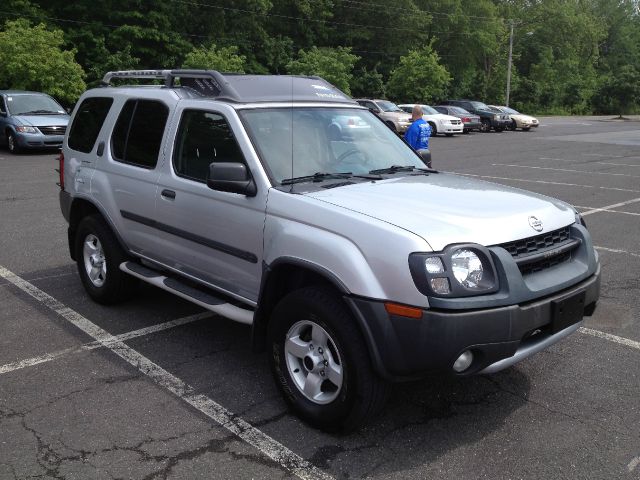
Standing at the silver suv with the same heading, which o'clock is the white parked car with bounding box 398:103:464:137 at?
The white parked car is roughly at 8 o'clock from the silver suv.

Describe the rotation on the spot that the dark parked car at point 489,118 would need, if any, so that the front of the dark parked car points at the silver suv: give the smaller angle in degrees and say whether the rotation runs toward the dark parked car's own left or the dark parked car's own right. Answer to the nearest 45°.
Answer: approximately 45° to the dark parked car's own right

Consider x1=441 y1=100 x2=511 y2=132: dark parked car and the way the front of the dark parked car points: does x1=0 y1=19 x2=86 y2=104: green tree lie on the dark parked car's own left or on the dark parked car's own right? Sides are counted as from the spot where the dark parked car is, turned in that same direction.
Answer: on the dark parked car's own right

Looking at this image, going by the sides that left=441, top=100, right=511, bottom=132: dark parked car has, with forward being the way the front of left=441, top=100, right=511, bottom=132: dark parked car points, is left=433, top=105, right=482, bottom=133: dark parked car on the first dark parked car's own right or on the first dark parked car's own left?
on the first dark parked car's own right

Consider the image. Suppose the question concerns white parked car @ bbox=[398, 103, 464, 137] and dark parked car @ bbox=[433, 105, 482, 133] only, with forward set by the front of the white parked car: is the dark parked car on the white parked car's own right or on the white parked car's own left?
on the white parked car's own left

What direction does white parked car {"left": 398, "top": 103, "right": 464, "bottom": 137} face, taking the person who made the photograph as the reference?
facing the viewer and to the right of the viewer

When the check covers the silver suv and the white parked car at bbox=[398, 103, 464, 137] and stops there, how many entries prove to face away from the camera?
0

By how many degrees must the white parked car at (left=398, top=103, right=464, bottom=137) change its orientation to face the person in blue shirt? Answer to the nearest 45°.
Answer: approximately 45° to its right

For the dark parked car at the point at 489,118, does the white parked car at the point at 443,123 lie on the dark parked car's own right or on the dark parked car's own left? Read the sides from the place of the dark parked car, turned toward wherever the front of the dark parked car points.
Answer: on the dark parked car's own right

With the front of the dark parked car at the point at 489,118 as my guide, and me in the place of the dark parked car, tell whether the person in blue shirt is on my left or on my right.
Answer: on my right

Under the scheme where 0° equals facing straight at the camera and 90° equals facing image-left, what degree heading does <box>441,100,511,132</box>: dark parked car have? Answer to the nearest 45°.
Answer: approximately 315°
